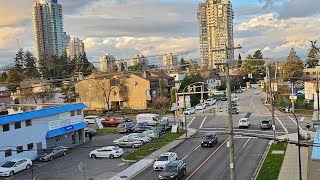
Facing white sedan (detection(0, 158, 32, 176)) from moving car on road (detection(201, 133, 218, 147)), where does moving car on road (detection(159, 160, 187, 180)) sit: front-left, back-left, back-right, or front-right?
front-left

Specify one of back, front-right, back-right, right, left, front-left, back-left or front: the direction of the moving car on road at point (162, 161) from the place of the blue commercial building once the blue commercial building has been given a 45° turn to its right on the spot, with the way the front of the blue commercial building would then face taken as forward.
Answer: front-left

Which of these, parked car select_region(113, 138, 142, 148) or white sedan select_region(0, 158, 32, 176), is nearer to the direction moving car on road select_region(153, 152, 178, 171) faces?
the white sedan

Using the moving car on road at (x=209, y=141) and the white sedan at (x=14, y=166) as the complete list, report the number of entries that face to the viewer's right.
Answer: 0

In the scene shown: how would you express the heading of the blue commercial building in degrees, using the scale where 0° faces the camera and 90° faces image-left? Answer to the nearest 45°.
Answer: approximately 315°

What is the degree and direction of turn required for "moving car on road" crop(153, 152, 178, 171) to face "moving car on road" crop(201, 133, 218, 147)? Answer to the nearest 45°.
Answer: approximately 180°

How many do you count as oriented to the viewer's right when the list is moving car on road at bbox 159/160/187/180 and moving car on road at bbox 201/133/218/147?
0

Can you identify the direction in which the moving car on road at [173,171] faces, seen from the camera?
facing the viewer and to the left of the viewer
